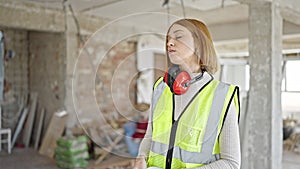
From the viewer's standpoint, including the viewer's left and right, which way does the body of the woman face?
facing the viewer and to the left of the viewer

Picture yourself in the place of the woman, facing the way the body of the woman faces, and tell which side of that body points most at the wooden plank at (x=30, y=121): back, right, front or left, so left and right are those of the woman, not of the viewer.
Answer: right

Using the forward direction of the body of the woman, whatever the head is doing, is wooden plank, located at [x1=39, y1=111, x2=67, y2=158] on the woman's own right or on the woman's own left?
on the woman's own right

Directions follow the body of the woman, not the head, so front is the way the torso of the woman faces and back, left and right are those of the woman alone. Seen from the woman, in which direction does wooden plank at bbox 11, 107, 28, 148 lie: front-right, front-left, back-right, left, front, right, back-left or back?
right

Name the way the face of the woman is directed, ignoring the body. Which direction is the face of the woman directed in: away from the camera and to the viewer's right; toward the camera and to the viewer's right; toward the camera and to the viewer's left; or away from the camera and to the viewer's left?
toward the camera and to the viewer's left

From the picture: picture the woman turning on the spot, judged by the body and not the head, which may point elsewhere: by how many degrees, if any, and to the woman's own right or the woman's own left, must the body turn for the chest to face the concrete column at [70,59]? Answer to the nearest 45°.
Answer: approximately 90° to the woman's own right

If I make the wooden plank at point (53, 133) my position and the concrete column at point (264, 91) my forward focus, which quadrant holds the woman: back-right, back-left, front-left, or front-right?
front-right

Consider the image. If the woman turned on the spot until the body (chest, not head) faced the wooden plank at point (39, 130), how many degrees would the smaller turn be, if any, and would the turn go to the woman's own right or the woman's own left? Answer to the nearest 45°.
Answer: approximately 90° to the woman's own right

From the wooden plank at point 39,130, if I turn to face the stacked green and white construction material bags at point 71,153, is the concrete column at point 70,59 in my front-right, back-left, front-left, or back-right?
front-left
